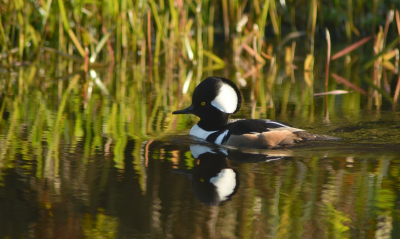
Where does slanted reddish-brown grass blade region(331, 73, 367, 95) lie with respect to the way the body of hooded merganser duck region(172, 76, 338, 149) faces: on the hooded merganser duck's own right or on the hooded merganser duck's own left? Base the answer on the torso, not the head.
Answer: on the hooded merganser duck's own right

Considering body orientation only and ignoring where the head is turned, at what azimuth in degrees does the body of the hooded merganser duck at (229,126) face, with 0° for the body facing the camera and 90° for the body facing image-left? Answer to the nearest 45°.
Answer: approximately 90°
